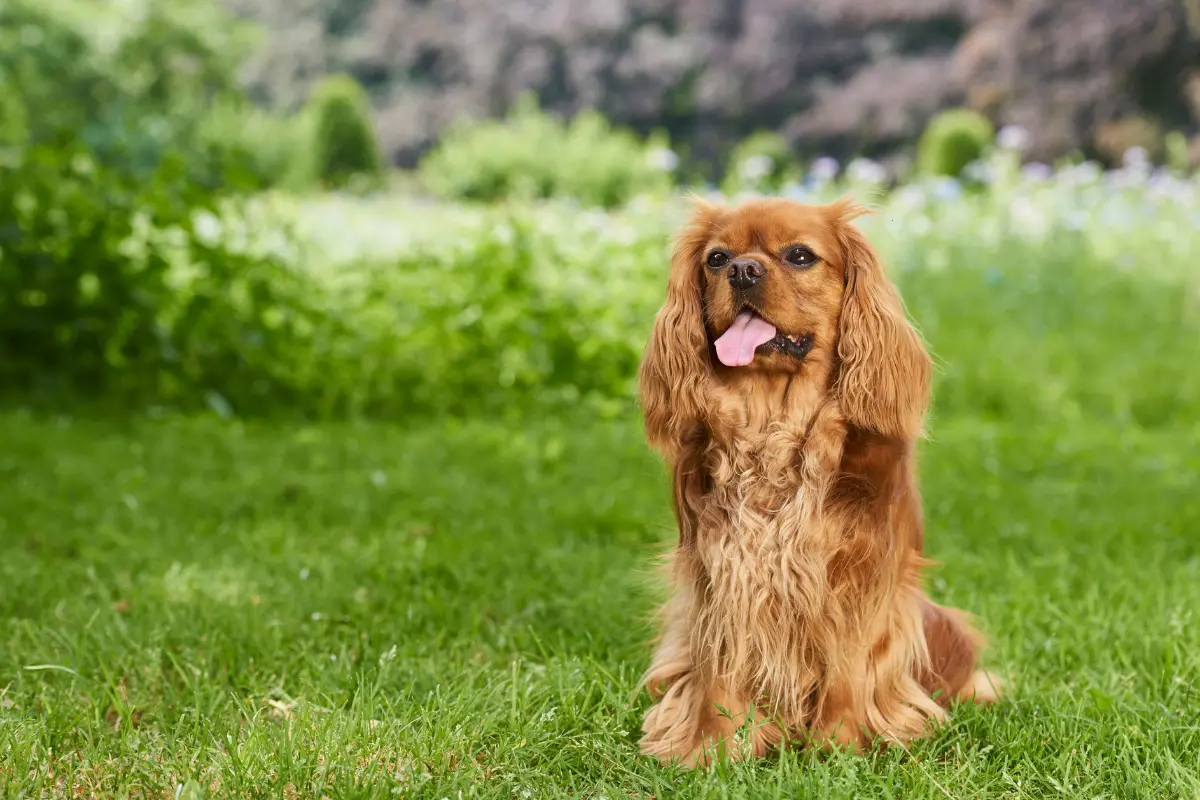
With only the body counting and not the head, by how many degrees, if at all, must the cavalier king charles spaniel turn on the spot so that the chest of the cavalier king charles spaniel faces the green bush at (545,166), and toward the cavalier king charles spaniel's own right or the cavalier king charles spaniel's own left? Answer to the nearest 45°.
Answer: approximately 135° to the cavalier king charles spaniel's own right

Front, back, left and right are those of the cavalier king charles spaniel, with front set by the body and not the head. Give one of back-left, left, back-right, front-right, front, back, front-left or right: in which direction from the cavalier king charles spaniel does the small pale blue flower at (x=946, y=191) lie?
back-right

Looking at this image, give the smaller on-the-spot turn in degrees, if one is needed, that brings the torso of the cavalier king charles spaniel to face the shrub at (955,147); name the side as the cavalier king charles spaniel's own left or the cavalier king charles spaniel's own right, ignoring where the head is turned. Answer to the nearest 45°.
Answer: approximately 135° to the cavalier king charles spaniel's own right

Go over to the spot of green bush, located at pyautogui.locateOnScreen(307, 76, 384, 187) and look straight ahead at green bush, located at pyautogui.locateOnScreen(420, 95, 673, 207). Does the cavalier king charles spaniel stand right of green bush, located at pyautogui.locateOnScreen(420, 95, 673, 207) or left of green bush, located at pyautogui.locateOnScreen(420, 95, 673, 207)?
right

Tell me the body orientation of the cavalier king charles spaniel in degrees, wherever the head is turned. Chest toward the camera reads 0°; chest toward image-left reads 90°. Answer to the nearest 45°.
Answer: approximately 45°
